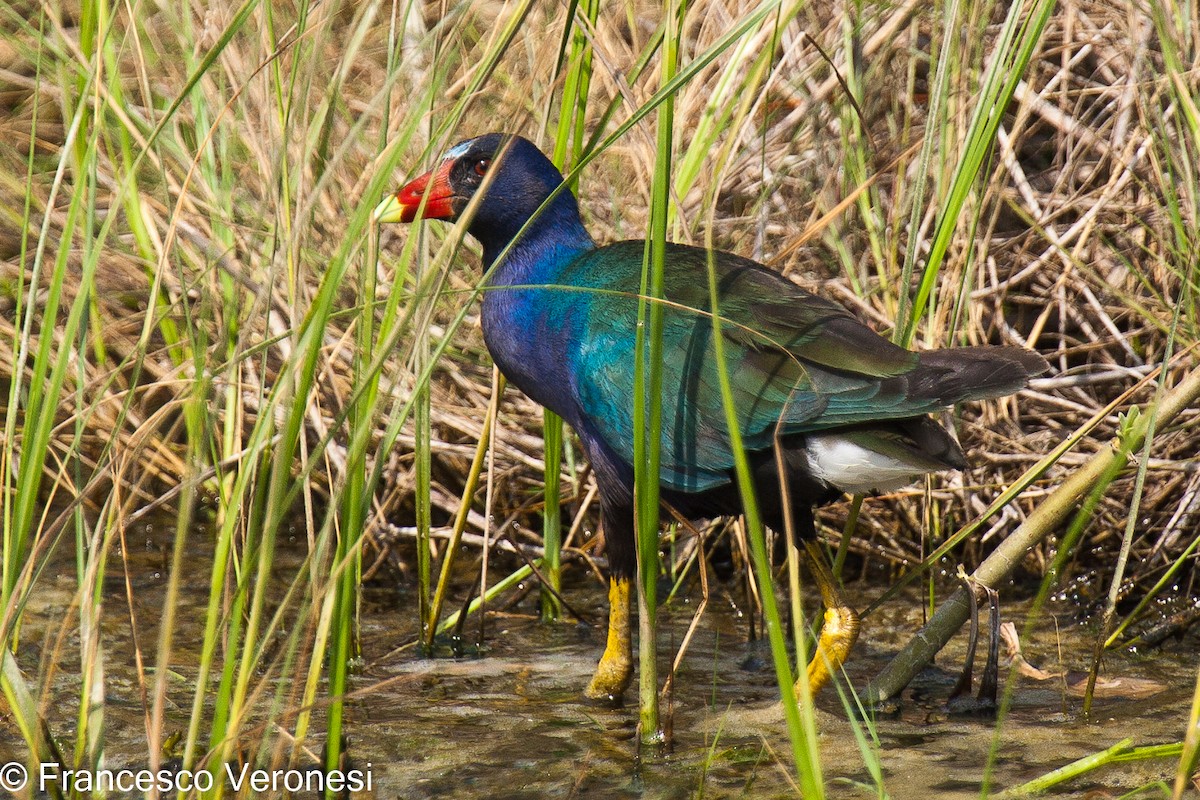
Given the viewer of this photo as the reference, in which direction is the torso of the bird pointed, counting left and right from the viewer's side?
facing to the left of the viewer
